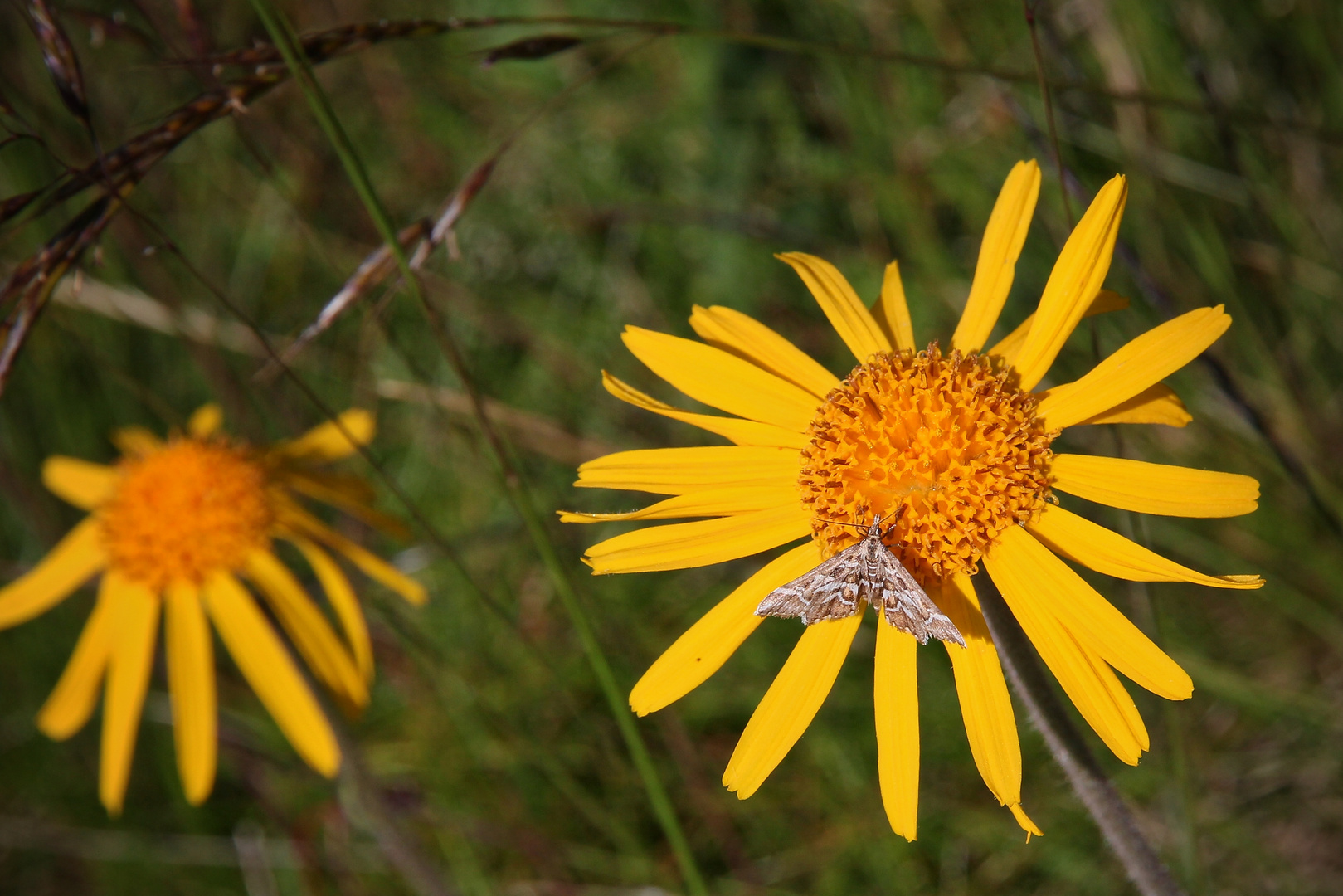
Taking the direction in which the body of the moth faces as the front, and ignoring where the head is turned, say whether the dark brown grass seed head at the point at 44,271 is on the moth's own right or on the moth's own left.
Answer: on the moth's own left

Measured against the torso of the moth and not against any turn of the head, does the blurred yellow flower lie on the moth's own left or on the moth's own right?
on the moth's own left

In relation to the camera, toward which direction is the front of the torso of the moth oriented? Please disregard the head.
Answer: away from the camera
